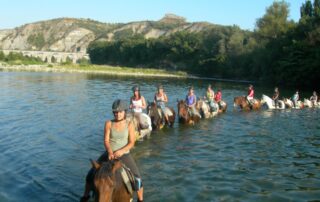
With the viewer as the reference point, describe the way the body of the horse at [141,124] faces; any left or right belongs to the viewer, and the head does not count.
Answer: facing the viewer and to the left of the viewer

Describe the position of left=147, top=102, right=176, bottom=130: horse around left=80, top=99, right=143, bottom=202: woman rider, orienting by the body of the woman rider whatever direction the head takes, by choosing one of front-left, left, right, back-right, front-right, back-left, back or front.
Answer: back

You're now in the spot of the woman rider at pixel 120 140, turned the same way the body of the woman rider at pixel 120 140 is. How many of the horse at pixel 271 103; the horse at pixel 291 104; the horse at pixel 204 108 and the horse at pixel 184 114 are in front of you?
0

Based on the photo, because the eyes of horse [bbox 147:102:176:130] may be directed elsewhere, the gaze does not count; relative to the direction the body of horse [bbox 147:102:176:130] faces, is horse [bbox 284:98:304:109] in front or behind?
behind

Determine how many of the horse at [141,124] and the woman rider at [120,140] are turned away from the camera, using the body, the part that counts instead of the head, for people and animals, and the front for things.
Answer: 0

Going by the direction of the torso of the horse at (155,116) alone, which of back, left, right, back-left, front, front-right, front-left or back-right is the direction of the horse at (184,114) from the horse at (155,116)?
back

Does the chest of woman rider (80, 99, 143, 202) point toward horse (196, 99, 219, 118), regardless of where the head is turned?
no

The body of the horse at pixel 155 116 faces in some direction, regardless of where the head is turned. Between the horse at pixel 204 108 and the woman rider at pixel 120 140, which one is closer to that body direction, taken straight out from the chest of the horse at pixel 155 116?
the woman rider

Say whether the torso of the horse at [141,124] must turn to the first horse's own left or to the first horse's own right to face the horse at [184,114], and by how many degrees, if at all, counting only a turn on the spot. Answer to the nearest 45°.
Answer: approximately 180°

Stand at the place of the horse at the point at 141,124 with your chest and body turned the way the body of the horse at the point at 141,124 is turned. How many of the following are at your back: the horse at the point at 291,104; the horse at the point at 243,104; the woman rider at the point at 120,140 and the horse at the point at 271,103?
3

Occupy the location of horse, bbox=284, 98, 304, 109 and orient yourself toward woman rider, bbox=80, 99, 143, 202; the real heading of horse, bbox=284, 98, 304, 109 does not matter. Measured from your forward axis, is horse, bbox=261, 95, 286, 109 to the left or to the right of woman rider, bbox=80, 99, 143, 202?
right

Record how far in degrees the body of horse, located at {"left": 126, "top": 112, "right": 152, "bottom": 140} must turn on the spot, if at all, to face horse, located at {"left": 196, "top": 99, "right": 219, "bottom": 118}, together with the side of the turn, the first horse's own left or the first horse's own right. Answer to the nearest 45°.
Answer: approximately 180°

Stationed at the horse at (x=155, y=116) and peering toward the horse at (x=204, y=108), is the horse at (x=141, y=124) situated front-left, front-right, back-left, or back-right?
back-right

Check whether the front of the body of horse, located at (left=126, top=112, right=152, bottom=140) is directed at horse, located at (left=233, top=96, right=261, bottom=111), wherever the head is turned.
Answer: no

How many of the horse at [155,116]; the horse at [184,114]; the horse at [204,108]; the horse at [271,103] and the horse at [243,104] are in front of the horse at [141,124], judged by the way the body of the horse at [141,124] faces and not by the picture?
0

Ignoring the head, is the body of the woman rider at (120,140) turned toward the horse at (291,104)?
no

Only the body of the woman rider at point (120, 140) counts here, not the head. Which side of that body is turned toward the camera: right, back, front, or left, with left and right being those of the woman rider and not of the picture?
front

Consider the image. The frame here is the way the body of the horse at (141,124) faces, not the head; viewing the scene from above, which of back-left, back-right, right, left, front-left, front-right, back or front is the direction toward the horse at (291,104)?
back

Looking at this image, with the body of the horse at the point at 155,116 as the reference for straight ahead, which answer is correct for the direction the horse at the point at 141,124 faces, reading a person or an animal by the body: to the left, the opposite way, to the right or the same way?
the same way

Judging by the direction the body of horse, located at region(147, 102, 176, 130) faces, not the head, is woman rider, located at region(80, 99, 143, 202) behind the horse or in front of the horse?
in front
